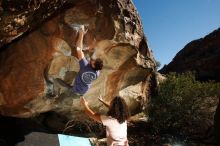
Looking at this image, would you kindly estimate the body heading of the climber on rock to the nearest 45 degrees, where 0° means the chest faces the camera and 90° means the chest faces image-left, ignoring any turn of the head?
approximately 135°

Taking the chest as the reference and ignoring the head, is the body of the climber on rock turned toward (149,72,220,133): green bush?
no

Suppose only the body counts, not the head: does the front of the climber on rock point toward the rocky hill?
no

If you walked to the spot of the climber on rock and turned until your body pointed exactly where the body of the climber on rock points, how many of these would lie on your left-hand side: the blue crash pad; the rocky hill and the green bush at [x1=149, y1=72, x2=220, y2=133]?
0
